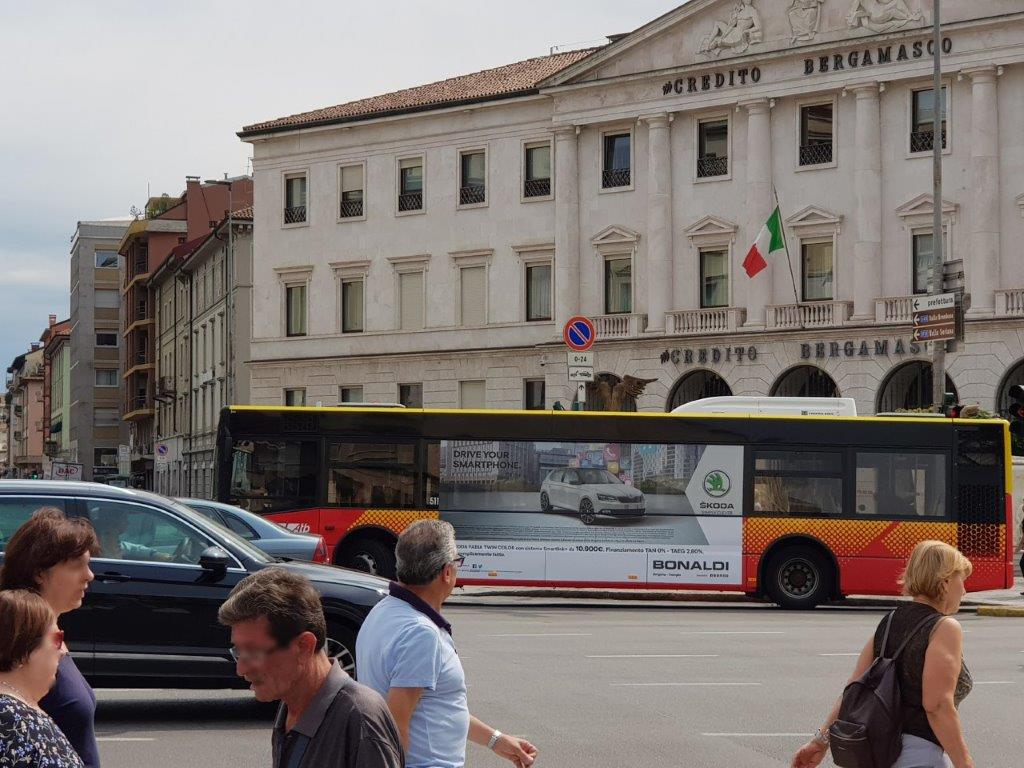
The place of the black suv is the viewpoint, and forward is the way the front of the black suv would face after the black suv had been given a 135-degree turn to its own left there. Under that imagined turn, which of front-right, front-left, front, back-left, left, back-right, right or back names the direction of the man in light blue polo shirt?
back-left

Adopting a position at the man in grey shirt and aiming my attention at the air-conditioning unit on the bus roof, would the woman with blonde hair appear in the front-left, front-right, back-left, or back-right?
front-right

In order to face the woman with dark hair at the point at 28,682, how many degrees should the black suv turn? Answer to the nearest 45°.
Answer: approximately 90° to its right

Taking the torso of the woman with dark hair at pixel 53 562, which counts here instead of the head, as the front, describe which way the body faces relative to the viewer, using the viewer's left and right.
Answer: facing to the right of the viewer

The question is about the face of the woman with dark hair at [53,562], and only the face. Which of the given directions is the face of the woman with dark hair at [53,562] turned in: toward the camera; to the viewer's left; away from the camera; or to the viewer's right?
to the viewer's right

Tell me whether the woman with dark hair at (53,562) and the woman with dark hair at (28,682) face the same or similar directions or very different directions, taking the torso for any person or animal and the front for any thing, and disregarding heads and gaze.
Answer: same or similar directions

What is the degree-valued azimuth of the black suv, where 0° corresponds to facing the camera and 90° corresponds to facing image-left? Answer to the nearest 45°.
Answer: approximately 270°
